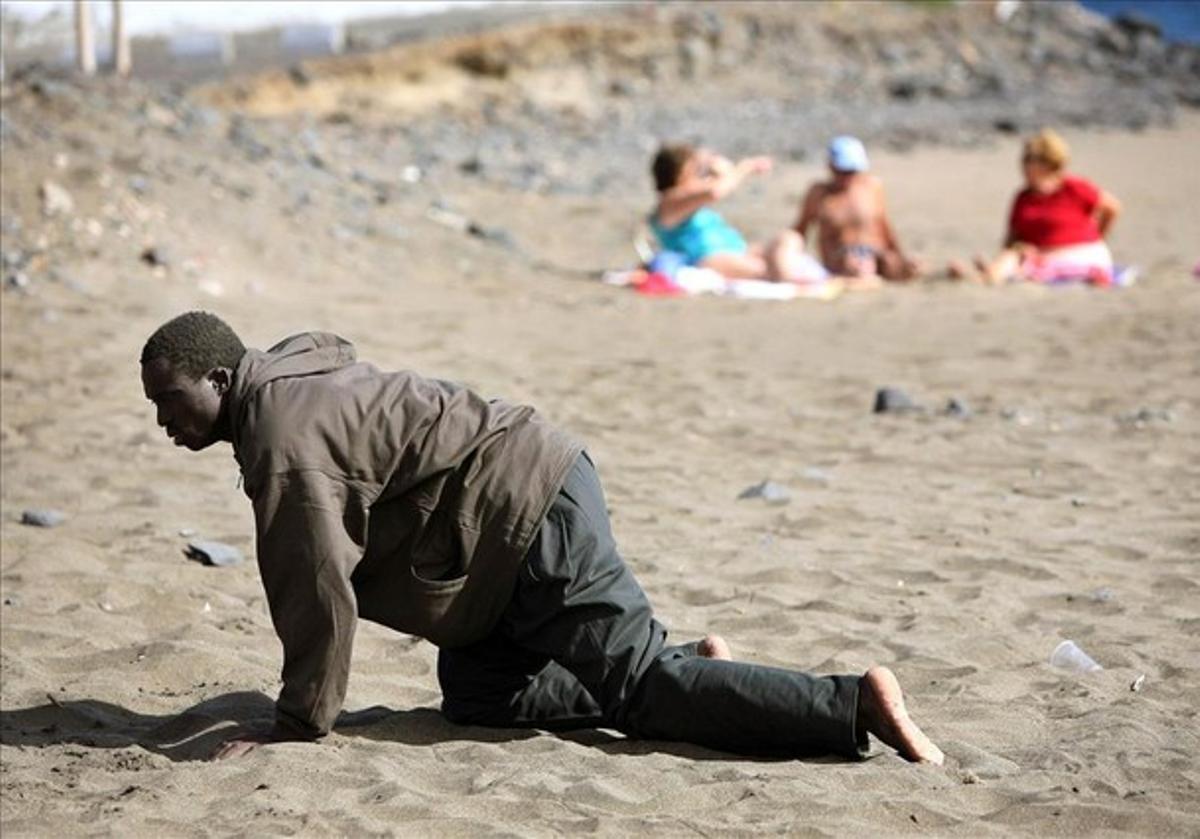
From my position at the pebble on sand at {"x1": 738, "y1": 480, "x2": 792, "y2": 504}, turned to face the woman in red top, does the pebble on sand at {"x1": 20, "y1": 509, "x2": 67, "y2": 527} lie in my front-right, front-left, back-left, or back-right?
back-left

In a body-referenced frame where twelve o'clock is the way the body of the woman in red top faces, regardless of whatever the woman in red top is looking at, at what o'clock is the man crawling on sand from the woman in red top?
The man crawling on sand is roughly at 11 o'clock from the woman in red top.

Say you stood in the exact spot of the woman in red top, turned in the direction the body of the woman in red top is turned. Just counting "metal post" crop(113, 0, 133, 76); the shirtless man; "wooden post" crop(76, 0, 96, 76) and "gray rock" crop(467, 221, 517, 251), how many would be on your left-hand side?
0

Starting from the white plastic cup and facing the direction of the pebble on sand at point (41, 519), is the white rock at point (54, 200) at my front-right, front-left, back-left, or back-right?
front-right

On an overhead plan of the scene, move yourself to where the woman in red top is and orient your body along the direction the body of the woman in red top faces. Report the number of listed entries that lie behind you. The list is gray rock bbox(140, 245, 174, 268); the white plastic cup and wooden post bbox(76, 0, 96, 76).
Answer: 0

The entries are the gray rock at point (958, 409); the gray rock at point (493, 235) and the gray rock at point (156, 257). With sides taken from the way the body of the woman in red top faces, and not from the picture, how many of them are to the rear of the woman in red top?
0

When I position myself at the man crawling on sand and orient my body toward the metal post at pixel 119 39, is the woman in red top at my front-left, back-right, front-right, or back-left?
front-right

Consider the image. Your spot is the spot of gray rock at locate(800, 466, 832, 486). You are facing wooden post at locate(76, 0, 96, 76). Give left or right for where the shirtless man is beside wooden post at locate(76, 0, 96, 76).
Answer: right

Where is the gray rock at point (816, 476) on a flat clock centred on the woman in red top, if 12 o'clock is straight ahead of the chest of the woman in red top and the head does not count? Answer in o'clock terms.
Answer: The gray rock is roughly at 11 o'clock from the woman in red top.

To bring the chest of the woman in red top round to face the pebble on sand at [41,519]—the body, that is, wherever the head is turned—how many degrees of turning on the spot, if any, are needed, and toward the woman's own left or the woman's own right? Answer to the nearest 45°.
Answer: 0° — they already face it

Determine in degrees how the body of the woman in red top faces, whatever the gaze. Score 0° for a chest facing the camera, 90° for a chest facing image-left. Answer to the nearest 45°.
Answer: approximately 45°
